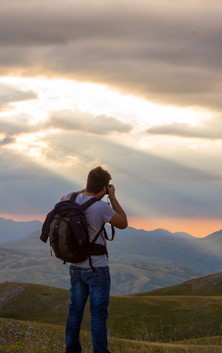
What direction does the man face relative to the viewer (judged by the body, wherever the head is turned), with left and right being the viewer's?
facing away from the viewer and to the right of the viewer

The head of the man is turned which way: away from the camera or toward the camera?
away from the camera
